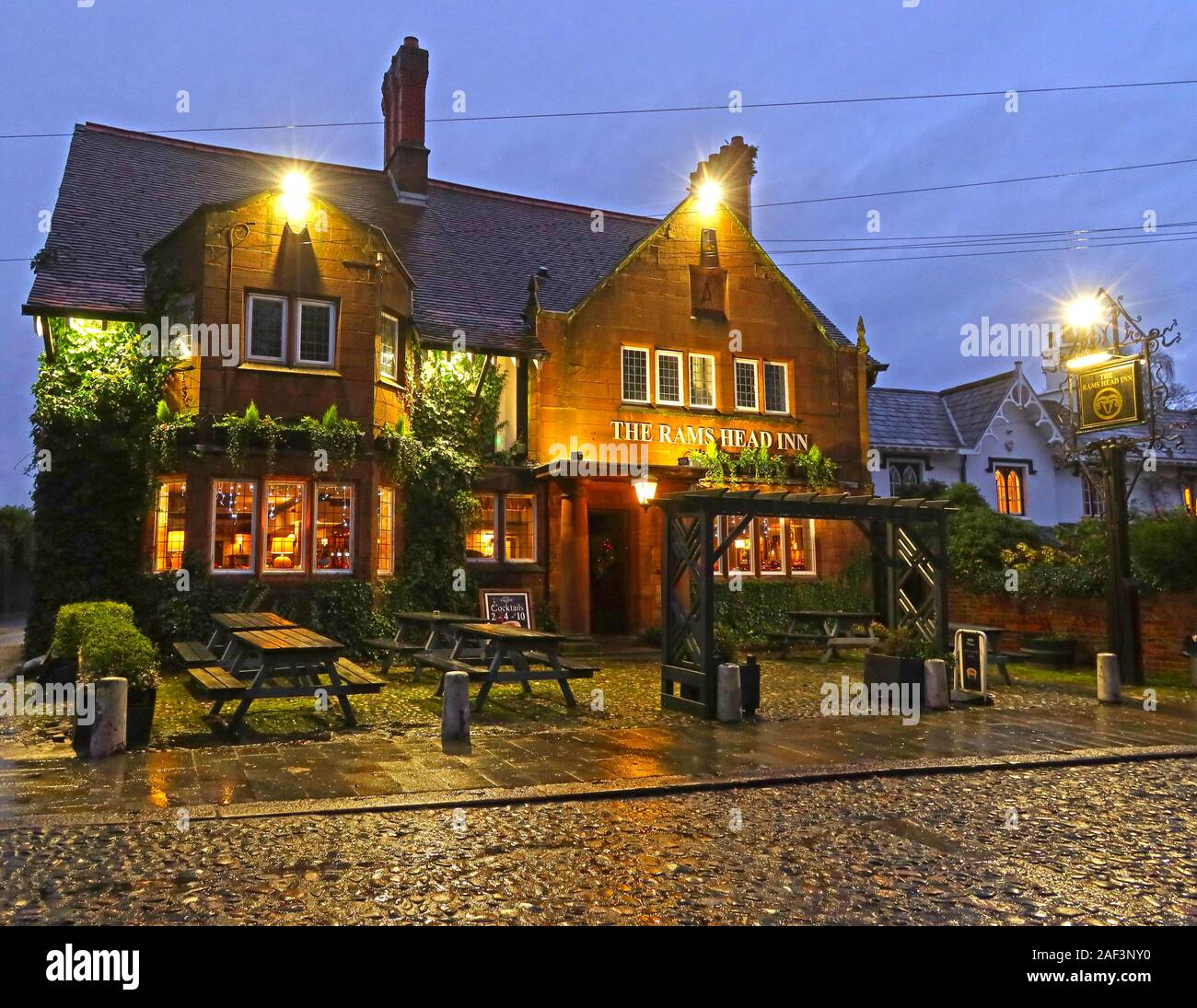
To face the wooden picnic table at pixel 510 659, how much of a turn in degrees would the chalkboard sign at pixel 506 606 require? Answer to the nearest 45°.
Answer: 0° — it already faces it

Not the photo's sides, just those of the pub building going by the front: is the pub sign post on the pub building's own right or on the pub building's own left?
on the pub building's own left

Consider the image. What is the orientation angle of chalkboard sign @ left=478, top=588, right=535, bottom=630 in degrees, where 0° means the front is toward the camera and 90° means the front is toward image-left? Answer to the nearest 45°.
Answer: approximately 0°

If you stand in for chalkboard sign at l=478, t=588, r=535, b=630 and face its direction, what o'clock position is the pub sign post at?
The pub sign post is roughly at 10 o'clock from the chalkboard sign.

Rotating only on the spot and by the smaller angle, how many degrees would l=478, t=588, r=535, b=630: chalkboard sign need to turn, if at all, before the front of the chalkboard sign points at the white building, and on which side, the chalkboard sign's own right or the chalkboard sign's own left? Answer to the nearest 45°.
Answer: approximately 135° to the chalkboard sign's own left

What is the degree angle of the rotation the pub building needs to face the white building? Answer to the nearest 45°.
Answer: approximately 135° to its left

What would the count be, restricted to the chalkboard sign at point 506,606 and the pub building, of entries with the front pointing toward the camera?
2

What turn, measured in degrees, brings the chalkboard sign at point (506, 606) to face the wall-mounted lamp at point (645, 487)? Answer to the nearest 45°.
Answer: approximately 90° to its left

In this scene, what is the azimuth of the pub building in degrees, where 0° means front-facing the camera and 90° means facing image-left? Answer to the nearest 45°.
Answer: approximately 0°

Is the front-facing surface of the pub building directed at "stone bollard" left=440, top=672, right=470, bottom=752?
yes

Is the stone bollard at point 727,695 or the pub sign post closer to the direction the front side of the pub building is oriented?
the stone bollard
